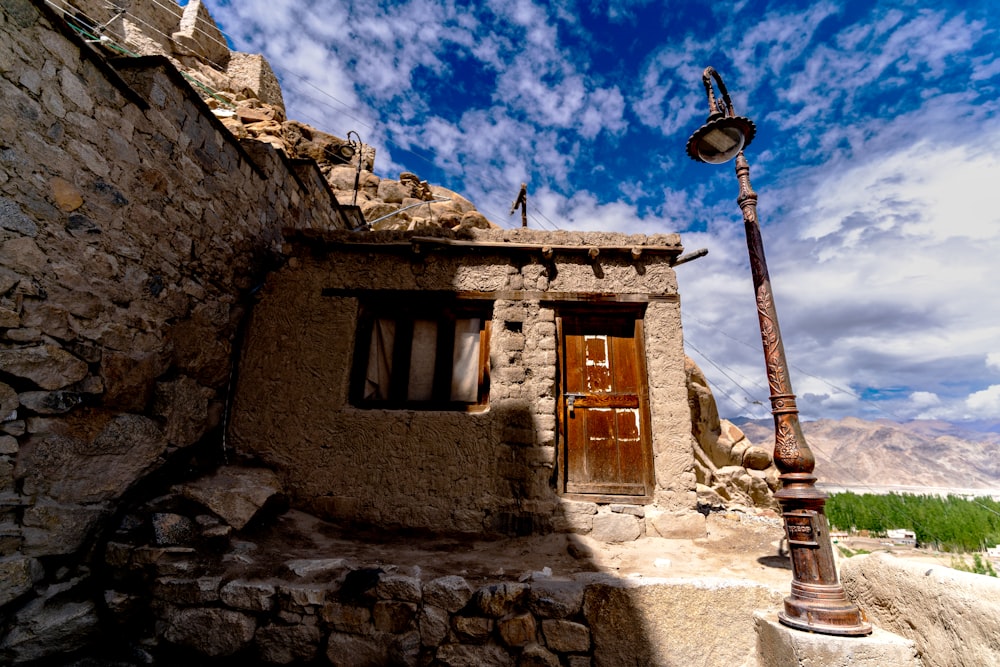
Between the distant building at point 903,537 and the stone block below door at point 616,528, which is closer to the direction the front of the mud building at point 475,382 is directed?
the stone block below door

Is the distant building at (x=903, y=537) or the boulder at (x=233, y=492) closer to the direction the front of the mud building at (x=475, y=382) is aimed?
the boulder

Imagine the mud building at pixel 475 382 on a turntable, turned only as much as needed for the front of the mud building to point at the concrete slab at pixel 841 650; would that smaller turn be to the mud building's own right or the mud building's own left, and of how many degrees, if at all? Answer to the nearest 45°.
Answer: approximately 45° to the mud building's own left

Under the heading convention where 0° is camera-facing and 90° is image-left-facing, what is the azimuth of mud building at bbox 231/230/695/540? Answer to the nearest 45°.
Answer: approximately 0°

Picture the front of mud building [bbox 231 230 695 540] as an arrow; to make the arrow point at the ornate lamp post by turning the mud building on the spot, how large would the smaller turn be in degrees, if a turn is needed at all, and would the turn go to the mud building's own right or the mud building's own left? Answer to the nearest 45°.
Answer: approximately 45° to the mud building's own left

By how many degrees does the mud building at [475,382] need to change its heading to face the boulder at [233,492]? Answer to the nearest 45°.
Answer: approximately 90° to its right

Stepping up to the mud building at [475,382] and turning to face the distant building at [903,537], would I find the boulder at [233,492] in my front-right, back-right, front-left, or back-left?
back-left

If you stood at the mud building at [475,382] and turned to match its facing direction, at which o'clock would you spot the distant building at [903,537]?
The distant building is roughly at 8 o'clock from the mud building.

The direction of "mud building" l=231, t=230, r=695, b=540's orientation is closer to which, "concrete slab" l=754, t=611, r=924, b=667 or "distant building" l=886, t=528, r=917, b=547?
the concrete slab
